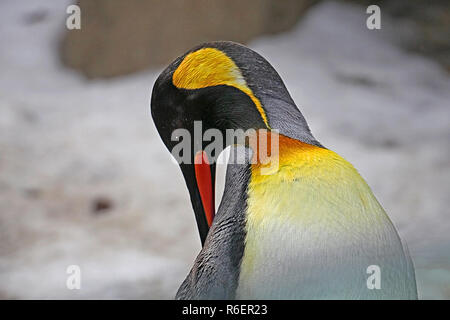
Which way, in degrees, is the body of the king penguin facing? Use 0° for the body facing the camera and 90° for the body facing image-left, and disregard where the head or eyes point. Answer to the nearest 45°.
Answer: approximately 315°

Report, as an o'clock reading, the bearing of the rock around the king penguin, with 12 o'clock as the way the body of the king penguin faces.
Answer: The rock is roughly at 7 o'clock from the king penguin.
